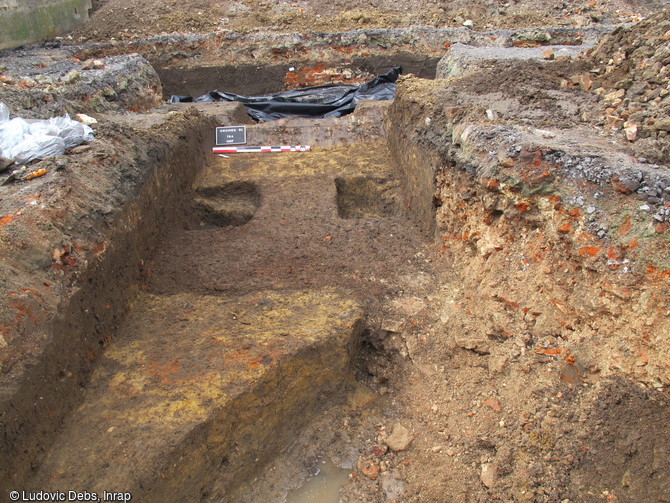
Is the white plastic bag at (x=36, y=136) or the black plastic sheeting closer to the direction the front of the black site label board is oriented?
the white plastic bag

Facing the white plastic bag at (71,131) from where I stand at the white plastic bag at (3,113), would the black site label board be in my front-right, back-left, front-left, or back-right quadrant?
front-left

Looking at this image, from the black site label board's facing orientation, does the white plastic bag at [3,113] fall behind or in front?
in front

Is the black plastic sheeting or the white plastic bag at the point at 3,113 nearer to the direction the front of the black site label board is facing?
the white plastic bag

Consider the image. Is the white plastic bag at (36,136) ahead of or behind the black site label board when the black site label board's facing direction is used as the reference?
ahead

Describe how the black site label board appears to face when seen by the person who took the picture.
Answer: facing the viewer

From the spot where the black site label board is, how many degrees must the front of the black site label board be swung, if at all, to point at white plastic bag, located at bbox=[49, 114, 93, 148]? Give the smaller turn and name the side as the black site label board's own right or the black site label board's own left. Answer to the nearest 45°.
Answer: approximately 45° to the black site label board's own right
